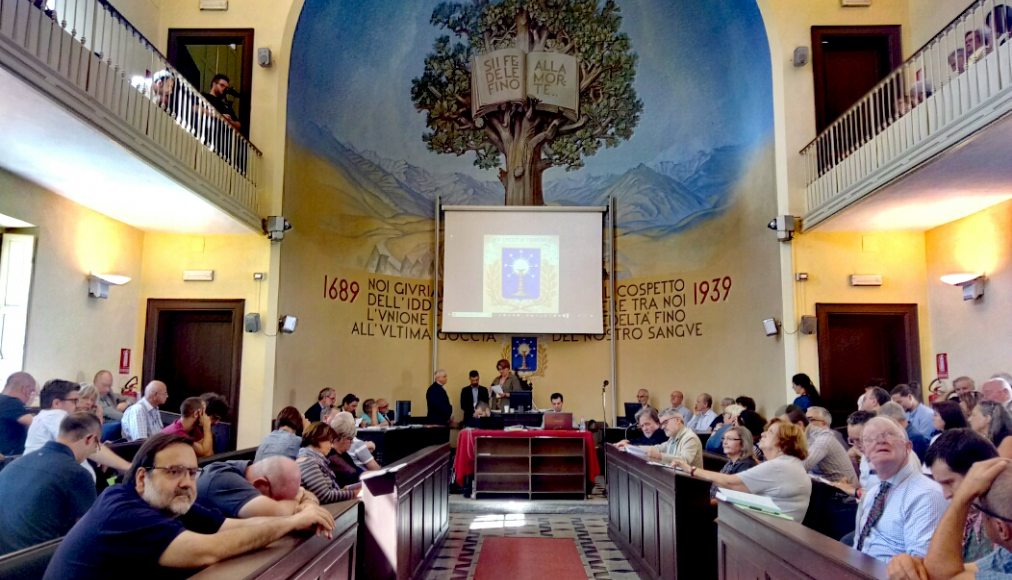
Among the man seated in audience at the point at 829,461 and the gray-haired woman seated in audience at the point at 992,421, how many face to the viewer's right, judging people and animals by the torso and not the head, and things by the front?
0

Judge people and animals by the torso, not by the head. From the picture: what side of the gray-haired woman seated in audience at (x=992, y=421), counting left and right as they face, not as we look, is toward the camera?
left

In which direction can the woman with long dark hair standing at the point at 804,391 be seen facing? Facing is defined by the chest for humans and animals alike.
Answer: to the viewer's left

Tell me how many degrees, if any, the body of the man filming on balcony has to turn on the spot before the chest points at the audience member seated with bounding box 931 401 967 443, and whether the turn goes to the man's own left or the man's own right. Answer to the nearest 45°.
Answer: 0° — they already face them

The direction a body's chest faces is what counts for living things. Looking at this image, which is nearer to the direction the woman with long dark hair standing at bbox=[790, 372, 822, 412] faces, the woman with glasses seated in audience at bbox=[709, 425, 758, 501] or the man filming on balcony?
the man filming on balcony

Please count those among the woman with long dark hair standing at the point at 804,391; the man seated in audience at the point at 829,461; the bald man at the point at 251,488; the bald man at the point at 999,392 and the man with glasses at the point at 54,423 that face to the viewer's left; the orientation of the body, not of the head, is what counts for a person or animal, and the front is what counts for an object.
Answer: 3

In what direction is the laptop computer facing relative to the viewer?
away from the camera

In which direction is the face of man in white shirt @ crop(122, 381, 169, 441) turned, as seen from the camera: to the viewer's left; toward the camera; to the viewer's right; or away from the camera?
to the viewer's right

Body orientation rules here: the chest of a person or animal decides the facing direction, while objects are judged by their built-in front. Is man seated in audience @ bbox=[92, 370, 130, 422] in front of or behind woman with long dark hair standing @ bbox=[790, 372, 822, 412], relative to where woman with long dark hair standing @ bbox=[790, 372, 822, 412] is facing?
in front

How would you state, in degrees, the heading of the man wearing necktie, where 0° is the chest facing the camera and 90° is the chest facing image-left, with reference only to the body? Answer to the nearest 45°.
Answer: approximately 45°

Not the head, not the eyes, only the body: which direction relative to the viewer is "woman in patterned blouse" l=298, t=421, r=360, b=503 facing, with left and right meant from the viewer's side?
facing to the right of the viewer

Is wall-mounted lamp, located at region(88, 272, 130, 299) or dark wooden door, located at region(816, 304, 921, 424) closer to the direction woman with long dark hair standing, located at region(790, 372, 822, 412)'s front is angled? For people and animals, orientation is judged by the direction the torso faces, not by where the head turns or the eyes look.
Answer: the wall-mounted lamp

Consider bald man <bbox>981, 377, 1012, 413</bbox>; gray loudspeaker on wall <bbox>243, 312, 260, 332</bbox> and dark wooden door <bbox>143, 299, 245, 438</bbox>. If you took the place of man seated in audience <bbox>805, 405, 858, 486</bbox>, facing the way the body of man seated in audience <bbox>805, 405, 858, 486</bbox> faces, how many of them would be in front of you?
2

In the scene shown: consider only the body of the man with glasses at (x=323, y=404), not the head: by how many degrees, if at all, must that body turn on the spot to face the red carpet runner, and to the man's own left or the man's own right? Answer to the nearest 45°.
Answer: approximately 45° to the man's own right

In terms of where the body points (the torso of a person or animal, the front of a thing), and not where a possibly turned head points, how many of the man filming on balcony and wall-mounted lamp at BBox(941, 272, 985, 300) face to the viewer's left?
1

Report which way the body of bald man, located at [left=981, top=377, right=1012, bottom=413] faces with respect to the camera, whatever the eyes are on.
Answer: to the viewer's left

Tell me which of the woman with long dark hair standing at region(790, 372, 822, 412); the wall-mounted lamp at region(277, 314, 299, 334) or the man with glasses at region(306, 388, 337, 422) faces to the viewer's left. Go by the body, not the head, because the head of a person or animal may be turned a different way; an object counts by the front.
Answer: the woman with long dark hair standing

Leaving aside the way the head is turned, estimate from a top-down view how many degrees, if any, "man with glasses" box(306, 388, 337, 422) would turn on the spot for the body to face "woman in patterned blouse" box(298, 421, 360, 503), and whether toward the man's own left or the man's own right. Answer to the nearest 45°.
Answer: approximately 90° to the man's own right
